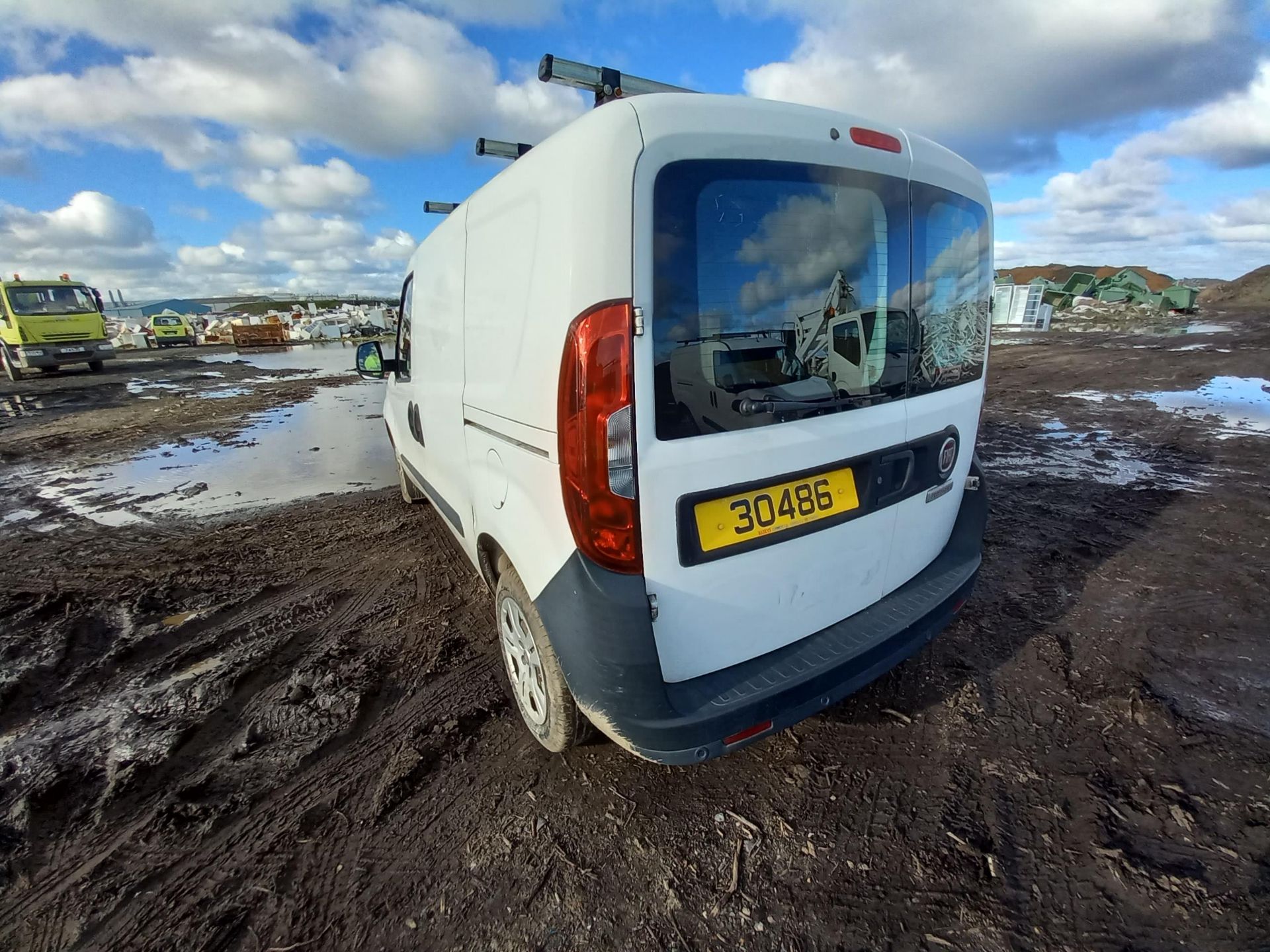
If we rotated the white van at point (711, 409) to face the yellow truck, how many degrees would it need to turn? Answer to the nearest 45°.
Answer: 0° — it already faces it

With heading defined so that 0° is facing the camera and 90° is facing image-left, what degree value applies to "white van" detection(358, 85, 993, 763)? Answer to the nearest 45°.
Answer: approximately 135°
